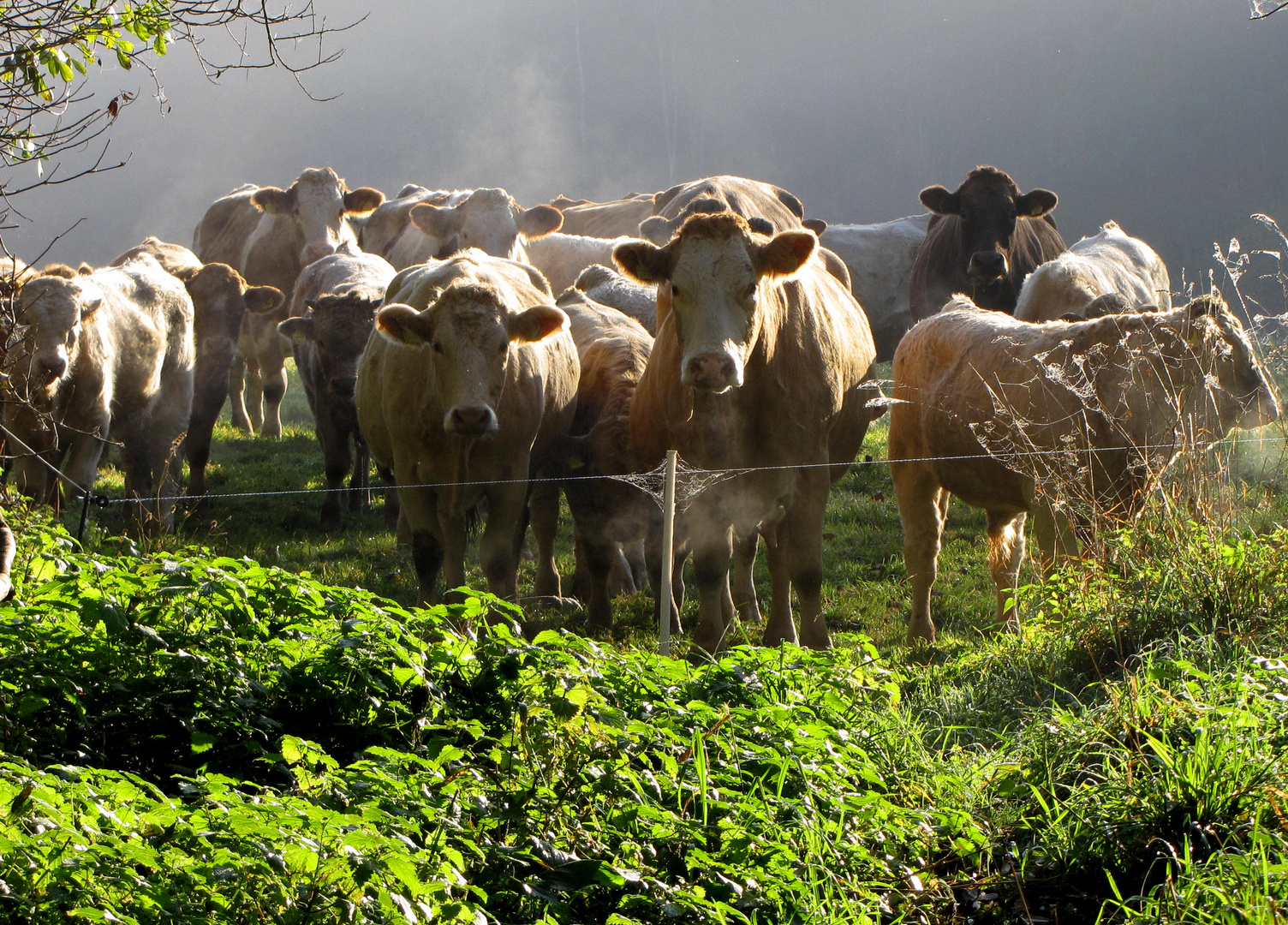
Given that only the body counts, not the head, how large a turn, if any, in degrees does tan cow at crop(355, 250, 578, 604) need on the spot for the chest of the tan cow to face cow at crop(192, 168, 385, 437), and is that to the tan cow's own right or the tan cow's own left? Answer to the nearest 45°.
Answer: approximately 180°

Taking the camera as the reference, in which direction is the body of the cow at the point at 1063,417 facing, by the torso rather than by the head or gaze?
to the viewer's right

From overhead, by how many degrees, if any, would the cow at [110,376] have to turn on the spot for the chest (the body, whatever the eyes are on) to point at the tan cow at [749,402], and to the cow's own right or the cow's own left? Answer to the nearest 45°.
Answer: approximately 90° to the cow's own left

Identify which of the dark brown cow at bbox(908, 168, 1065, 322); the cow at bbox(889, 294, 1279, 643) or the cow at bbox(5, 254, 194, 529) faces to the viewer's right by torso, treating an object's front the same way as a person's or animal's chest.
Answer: the cow at bbox(889, 294, 1279, 643)

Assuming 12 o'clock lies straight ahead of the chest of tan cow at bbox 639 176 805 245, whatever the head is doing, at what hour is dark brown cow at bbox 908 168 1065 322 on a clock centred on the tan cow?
The dark brown cow is roughly at 9 o'clock from the tan cow.

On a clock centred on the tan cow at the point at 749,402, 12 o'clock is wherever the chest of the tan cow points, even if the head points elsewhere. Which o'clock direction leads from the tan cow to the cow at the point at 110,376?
The cow is roughly at 4 o'clock from the tan cow.

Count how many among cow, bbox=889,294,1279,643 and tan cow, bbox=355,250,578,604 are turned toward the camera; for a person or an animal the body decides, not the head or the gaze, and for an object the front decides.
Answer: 1

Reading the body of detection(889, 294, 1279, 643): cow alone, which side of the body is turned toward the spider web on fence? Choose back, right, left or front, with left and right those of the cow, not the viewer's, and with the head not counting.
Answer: back

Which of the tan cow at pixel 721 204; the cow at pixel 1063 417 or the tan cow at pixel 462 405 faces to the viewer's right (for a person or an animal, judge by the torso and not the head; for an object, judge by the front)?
the cow

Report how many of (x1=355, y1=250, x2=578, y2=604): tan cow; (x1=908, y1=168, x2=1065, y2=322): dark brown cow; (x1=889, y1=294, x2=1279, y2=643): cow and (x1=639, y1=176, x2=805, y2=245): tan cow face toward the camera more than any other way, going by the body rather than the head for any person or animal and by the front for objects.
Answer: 3
